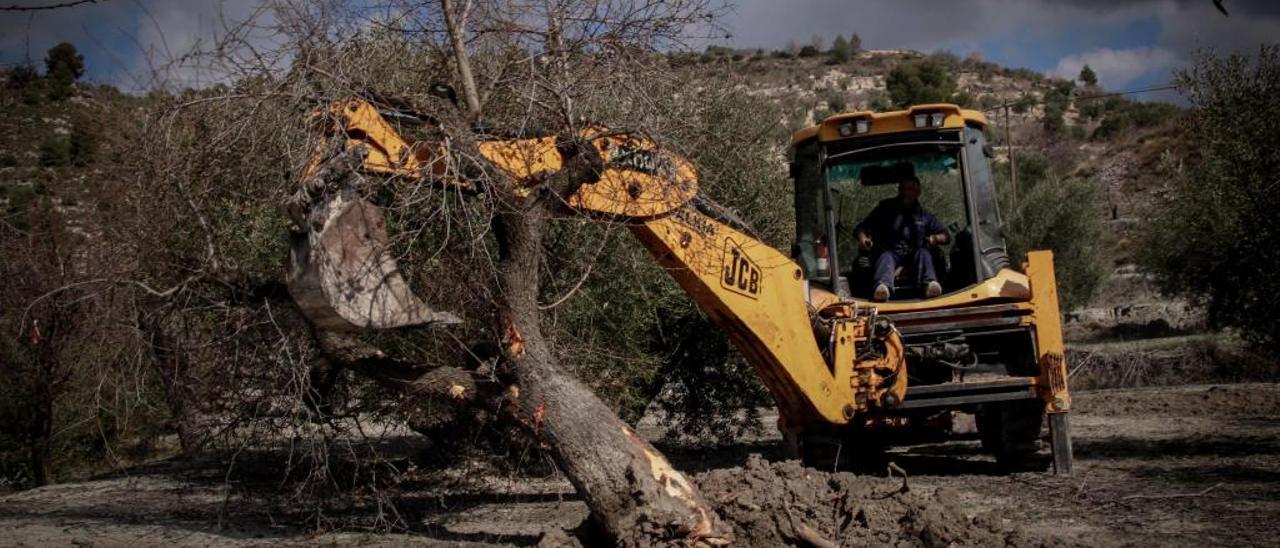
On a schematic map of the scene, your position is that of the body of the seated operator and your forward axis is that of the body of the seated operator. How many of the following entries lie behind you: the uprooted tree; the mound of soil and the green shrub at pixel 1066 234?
1

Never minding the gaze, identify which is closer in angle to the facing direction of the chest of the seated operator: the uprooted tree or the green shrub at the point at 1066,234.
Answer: the uprooted tree

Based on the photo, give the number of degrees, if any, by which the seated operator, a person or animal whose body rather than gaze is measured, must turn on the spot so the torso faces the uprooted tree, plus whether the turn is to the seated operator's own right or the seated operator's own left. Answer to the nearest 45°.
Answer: approximately 45° to the seated operator's own right

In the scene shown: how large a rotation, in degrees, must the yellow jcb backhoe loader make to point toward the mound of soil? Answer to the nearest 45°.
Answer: approximately 180°

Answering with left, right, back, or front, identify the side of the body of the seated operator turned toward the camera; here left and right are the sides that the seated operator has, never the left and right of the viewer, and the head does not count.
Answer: front

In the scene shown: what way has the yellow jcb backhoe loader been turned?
away from the camera

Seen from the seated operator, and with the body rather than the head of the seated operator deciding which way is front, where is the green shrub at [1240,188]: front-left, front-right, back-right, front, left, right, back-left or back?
back-left

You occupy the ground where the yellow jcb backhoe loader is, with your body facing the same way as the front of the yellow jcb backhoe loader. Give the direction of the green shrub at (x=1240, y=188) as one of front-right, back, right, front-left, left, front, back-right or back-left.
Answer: front-right

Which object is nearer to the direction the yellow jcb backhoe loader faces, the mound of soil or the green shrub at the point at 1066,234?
the green shrub

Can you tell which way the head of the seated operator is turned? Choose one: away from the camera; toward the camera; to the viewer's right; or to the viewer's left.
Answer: toward the camera
